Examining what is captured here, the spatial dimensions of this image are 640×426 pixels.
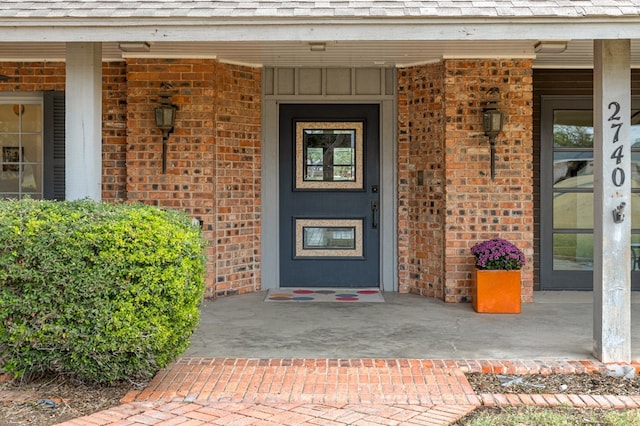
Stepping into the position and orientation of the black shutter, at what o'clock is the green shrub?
The green shrub is roughly at 12 o'clock from the black shutter.

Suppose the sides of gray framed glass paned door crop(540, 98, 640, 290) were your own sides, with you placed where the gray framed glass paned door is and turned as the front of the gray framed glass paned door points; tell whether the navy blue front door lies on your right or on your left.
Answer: on your right

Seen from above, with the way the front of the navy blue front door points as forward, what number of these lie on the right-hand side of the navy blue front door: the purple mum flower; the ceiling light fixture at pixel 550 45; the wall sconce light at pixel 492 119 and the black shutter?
1

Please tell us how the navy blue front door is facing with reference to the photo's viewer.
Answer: facing the viewer

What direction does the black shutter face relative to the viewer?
toward the camera

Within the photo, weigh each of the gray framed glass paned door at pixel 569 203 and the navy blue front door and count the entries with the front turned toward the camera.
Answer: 2

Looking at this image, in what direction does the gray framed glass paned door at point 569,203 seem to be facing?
toward the camera

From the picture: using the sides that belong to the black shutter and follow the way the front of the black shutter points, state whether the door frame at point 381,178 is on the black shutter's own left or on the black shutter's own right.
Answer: on the black shutter's own left

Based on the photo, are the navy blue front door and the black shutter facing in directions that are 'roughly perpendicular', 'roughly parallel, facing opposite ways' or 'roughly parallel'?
roughly parallel

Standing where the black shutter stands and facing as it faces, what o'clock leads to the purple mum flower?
The purple mum flower is roughly at 10 o'clock from the black shutter.

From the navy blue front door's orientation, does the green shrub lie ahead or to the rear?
ahead

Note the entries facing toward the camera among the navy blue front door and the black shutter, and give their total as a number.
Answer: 2

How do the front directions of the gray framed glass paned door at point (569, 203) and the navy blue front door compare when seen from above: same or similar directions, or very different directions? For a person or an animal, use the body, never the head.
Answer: same or similar directions

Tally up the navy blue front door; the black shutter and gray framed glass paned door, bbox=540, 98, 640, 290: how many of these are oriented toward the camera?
3
